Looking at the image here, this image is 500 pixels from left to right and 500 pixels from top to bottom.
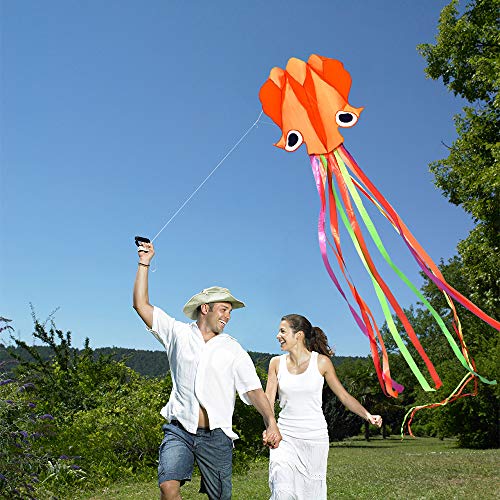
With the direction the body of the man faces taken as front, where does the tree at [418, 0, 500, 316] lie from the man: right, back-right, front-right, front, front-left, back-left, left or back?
back-left

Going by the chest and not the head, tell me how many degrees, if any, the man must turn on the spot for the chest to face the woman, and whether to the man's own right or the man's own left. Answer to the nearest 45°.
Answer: approximately 135° to the man's own left

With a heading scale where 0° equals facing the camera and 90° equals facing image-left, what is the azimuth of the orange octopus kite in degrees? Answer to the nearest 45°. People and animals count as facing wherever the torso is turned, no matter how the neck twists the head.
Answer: approximately 0°
